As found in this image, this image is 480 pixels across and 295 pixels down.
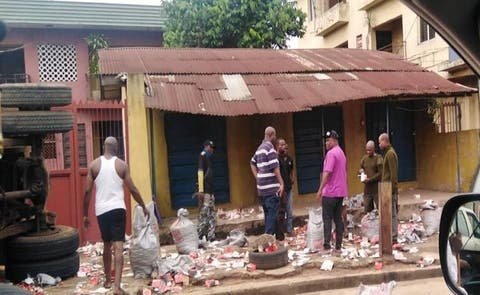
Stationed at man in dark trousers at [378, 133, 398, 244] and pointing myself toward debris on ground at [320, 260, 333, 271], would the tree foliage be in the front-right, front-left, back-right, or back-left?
back-right

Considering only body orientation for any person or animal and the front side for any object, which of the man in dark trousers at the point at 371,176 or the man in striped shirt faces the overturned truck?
the man in dark trousers

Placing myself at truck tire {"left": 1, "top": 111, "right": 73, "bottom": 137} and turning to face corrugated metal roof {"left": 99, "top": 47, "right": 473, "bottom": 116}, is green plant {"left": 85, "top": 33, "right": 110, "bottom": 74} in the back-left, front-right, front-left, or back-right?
front-left

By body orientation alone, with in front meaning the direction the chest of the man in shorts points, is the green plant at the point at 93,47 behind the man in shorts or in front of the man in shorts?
in front

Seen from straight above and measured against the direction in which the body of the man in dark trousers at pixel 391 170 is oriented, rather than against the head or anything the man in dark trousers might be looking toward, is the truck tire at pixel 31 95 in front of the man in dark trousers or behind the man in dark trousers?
in front

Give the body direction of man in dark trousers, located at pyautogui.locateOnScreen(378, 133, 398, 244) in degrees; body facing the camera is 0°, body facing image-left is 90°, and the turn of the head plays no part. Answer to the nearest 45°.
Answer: approximately 90°

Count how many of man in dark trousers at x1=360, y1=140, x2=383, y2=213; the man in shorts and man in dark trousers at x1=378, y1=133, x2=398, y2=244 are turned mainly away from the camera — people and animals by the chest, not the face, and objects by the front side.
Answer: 1

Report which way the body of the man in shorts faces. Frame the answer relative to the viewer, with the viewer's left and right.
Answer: facing away from the viewer

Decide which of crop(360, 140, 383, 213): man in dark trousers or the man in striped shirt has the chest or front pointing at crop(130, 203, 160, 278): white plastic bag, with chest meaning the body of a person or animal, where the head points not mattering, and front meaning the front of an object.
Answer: the man in dark trousers

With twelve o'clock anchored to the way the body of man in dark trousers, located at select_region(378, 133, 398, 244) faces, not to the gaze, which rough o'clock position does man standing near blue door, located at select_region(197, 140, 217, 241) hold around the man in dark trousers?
The man standing near blue door is roughly at 12 o'clock from the man in dark trousers.

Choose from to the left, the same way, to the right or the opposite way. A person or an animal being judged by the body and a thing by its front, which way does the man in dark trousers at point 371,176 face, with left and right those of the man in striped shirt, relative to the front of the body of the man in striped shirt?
the opposite way

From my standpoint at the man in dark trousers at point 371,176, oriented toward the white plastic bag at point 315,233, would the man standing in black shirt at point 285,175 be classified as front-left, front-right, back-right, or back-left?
front-right

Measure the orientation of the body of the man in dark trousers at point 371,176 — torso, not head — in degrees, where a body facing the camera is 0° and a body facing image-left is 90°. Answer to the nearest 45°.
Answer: approximately 45°

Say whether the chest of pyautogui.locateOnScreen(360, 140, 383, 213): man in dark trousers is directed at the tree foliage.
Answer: no
